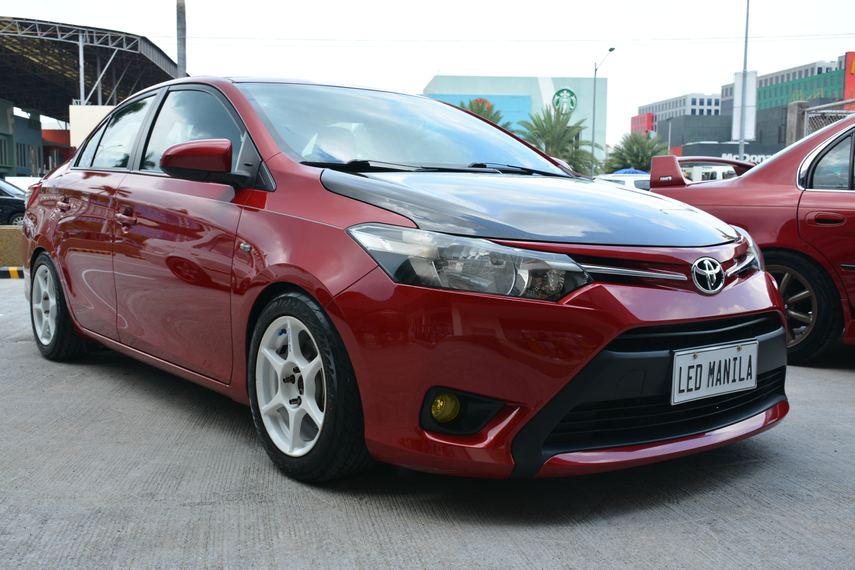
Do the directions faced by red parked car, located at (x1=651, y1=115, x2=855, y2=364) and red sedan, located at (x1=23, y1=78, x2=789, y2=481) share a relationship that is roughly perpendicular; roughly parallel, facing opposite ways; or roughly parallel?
roughly parallel

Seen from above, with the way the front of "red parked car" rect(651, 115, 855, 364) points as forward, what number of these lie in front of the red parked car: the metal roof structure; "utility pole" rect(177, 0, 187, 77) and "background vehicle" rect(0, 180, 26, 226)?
0

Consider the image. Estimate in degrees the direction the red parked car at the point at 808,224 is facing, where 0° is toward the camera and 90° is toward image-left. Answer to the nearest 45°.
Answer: approximately 270°

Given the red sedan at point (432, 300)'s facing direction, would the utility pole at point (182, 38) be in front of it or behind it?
behind

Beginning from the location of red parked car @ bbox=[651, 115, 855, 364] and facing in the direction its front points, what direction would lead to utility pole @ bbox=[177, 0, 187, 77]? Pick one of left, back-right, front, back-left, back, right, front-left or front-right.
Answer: back-left

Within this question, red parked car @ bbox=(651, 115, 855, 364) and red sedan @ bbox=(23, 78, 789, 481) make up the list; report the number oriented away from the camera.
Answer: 0

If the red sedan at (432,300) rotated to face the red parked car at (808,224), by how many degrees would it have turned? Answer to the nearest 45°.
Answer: approximately 90° to its left

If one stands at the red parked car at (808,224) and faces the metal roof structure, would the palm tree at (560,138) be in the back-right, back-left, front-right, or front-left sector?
front-right

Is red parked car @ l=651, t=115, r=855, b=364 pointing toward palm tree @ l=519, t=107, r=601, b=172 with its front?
no

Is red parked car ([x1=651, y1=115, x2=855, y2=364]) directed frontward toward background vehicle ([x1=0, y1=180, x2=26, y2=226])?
no

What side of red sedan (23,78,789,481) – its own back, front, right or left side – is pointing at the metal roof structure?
back

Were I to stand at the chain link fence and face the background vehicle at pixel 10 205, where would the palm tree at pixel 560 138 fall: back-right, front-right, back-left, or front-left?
front-right

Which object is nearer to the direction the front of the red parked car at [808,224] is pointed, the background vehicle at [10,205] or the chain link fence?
the chain link fence

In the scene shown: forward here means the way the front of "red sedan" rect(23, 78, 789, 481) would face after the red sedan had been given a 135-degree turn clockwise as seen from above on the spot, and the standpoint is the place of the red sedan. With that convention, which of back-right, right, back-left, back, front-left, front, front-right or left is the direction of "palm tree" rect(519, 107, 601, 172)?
right
